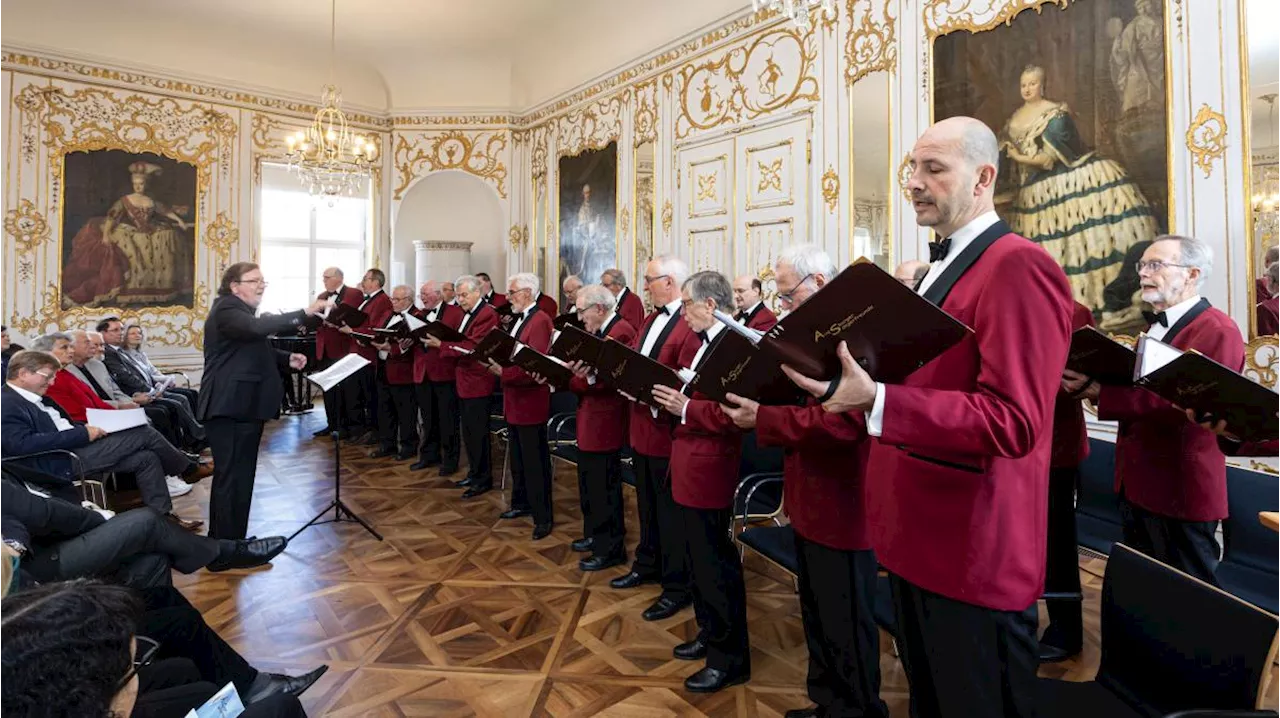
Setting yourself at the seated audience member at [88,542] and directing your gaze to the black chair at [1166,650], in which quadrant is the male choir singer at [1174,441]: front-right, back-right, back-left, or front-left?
front-left

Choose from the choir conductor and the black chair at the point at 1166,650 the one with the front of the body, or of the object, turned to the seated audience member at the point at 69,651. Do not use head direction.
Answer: the black chair

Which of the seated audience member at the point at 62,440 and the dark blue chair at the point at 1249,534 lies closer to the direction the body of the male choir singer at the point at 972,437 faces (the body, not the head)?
the seated audience member

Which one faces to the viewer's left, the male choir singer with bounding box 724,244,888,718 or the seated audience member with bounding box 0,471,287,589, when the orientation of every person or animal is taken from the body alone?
the male choir singer

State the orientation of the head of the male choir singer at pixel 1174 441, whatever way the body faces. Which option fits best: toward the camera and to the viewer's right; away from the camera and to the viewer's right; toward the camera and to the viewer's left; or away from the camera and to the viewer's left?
toward the camera and to the viewer's left

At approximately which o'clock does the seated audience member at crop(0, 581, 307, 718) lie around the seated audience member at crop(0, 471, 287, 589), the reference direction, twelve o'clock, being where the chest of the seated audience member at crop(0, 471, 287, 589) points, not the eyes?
the seated audience member at crop(0, 581, 307, 718) is roughly at 3 o'clock from the seated audience member at crop(0, 471, 287, 589).

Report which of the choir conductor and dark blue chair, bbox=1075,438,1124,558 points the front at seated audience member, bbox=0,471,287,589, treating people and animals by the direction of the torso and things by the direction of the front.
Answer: the dark blue chair

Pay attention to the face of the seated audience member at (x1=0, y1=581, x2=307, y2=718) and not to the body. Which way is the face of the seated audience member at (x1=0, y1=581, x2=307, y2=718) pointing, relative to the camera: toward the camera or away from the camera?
away from the camera

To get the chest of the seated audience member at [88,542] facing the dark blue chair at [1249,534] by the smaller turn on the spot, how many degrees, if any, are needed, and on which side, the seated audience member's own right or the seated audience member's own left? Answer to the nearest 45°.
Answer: approximately 45° to the seated audience member's own right

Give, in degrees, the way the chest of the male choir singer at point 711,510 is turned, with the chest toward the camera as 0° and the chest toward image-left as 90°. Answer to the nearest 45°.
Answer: approximately 90°

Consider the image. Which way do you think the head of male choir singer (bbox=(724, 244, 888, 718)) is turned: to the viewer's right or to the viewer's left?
to the viewer's left

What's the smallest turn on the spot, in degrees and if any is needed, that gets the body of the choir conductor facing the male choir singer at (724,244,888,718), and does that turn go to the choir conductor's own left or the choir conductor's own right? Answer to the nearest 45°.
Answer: approximately 45° to the choir conductor's own right

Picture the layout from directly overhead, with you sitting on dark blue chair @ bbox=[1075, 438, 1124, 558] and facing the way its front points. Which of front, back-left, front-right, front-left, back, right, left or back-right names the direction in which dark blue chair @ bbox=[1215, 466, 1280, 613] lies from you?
left

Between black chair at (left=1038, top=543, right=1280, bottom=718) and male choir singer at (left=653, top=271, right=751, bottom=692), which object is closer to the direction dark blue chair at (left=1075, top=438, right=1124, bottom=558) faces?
the male choir singer

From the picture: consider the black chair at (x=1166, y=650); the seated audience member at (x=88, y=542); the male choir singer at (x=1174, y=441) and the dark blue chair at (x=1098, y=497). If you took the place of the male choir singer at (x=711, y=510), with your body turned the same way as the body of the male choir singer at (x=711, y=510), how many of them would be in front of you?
1

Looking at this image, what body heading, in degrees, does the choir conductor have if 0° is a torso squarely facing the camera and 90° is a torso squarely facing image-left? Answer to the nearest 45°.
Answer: approximately 270°
